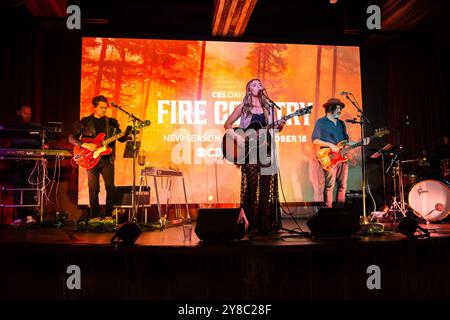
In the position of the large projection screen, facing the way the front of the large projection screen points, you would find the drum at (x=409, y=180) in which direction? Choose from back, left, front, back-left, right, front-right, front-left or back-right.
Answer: left

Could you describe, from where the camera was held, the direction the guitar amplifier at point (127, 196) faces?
facing the viewer

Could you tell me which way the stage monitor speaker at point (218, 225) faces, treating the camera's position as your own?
facing away from the viewer

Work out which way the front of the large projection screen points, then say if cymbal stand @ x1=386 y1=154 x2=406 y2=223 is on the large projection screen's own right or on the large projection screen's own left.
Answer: on the large projection screen's own left

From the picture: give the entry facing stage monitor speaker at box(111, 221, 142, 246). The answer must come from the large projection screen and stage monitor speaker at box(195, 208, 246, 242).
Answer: the large projection screen

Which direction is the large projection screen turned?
toward the camera

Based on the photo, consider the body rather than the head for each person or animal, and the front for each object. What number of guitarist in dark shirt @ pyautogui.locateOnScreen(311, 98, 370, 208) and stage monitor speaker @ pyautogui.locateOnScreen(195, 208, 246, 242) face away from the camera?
1

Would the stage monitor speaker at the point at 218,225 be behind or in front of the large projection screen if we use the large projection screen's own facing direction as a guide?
in front
